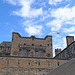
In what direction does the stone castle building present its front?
toward the camera
